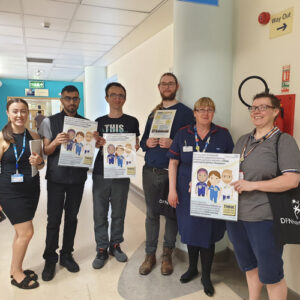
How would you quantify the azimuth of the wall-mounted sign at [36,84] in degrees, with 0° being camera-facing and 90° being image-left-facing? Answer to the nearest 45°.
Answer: approximately 0°

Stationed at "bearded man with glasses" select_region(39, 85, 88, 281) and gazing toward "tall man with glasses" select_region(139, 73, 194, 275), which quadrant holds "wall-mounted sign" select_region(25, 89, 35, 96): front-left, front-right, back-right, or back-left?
back-left

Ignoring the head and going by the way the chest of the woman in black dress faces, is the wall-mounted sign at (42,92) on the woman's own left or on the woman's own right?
on the woman's own left

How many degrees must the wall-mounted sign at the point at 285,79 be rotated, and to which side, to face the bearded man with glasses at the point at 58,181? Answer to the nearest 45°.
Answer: approximately 45° to its right

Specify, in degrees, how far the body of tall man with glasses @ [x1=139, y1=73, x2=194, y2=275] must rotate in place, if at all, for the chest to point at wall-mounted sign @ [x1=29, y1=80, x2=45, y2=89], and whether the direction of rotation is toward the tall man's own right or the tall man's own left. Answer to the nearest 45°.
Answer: approximately 135° to the tall man's own right

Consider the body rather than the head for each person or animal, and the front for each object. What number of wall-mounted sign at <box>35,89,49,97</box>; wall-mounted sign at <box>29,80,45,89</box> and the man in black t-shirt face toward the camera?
3

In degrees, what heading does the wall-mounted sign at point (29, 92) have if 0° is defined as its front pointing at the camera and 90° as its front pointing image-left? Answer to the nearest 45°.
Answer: approximately 0°

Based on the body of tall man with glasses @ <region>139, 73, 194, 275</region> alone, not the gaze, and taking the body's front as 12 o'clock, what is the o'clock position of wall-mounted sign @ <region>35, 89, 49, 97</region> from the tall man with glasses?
The wall-mounted sign is roughly at 5 o'clock from the tall man with glasses.
